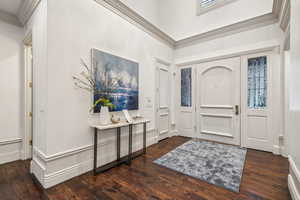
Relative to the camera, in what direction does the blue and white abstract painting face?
facing the viewer and to the right of the viewer

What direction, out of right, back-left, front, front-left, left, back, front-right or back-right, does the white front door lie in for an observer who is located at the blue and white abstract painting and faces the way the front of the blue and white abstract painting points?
front-left

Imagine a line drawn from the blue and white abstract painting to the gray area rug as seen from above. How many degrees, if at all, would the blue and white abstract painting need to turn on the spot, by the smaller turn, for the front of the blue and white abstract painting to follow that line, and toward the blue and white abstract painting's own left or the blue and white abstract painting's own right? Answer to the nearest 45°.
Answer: approximately 45° to the blue and white abstract painting's own left
